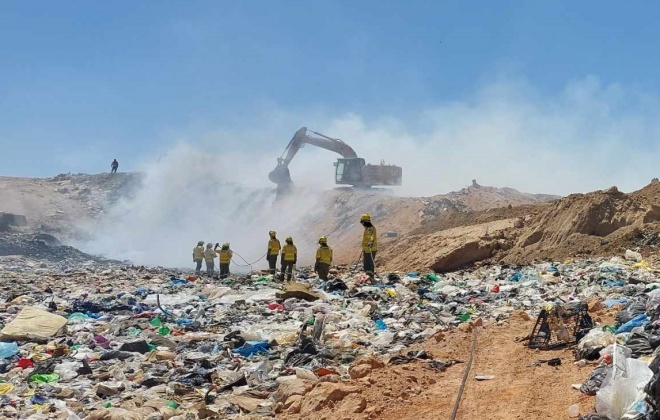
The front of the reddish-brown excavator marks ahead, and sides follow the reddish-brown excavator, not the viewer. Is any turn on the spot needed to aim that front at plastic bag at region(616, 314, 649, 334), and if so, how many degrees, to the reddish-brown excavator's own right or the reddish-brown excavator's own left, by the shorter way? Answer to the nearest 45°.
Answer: approximately 90° to the reddish-brown excavator's own left

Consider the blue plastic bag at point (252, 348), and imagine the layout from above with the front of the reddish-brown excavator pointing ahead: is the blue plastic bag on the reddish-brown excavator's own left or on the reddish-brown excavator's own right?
on the reddish-brown excavator's own left

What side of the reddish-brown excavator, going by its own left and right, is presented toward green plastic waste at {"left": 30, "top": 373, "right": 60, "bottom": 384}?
left

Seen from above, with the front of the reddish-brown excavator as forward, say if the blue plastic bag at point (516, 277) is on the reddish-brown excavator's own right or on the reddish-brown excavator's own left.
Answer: on the reddish-brown excavator's own left

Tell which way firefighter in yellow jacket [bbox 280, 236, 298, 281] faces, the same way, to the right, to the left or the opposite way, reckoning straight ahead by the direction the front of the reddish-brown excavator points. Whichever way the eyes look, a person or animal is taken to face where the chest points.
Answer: to the right

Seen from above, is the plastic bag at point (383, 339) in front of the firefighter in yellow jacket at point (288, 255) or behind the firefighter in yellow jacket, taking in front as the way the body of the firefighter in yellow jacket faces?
behind

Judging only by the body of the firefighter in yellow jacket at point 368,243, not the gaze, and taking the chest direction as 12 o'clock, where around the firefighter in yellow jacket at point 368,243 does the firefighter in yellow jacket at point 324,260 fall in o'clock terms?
the firefighter in yellow jacket at point 324,260 is roughly at 1 o'clock from the firefighter in yellow jacket at point 368,243.

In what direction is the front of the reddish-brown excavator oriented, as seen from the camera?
facing to the left of the viewer

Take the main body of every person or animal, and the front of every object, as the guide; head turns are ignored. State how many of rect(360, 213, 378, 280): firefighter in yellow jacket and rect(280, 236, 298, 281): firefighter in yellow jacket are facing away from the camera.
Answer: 1

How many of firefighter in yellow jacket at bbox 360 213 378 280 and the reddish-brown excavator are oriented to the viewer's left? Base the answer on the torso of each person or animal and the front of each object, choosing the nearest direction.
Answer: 2

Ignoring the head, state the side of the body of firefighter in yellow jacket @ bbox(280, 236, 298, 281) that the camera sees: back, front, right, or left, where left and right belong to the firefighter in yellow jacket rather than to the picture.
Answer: back

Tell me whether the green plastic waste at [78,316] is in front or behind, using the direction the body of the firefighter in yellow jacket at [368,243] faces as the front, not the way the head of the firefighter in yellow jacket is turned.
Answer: in front

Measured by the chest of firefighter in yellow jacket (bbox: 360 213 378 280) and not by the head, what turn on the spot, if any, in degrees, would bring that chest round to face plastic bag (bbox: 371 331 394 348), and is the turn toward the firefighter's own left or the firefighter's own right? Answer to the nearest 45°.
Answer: approximately 90° to the firefighter's own left

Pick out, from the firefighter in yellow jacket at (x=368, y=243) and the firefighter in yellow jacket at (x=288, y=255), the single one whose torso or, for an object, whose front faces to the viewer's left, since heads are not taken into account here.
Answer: the firefighter in yellow jacket at (x=368, y=243)

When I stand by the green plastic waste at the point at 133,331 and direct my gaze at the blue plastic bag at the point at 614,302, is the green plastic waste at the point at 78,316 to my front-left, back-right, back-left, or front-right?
back-left

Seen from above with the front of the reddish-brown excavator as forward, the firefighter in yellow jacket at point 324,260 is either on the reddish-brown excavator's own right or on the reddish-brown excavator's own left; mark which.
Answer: on the reddish-brown excavator's own left

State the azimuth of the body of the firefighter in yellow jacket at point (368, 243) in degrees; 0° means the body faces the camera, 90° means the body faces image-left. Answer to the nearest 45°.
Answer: approximately 90°

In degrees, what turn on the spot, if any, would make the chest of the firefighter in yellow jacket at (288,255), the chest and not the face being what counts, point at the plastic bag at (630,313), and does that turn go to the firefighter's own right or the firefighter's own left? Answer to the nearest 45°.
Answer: approximately 135° to the firefighter's own right
